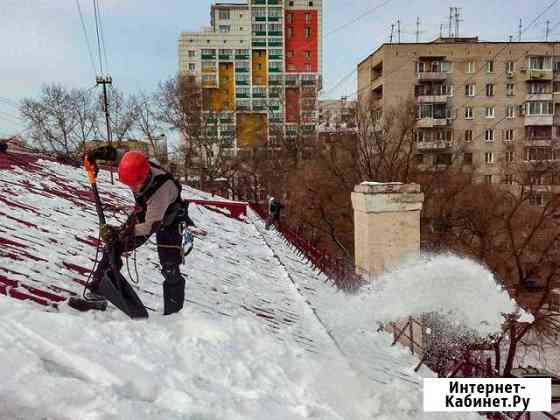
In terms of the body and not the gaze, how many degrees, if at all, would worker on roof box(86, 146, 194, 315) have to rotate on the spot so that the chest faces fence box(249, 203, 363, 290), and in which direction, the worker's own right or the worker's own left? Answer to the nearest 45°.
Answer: approximately 180°

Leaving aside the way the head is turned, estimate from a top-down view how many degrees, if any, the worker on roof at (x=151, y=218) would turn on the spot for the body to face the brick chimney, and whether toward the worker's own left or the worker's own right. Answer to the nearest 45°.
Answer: approximately 180°

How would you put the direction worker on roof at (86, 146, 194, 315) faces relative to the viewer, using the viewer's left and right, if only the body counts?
facing the viewer and to the left of the viewer
